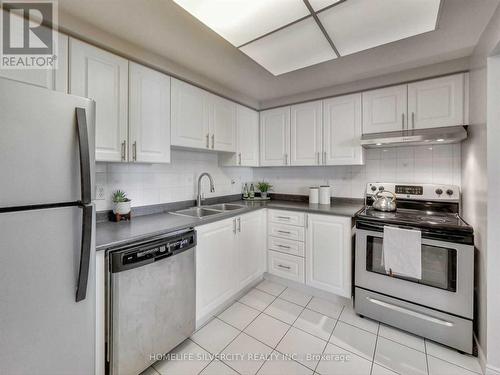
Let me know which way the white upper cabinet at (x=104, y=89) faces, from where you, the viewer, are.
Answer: facing the viewer and to the right of the viewer

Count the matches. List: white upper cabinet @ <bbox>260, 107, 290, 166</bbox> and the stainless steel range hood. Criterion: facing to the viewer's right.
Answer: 0

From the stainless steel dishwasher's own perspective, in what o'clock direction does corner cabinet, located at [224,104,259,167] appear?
The corner cabinet is roughly at 9 o'clock from the stainless steel dishwasher.

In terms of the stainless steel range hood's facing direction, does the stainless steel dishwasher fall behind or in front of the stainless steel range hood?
in front

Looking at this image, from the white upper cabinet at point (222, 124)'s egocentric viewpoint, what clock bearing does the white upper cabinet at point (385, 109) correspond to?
the white upper cabinet at point (385, 109) is roughly at 11 o'clock from the white upper cabinet at point (222, 124).

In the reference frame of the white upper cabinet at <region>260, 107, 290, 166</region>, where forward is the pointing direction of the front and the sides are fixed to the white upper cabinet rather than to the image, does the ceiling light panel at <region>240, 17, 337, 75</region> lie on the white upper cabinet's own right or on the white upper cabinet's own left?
on the white upper cabinet's own left

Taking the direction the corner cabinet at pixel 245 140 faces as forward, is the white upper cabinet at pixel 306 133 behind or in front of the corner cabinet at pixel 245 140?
in front

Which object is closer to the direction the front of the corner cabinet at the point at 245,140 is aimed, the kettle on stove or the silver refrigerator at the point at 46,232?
the kettle on stove

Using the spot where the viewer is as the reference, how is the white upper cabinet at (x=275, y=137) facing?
facing the viewer and to the left of the viewer

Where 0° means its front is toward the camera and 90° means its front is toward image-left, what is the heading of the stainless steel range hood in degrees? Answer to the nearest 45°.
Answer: approximately 0°
